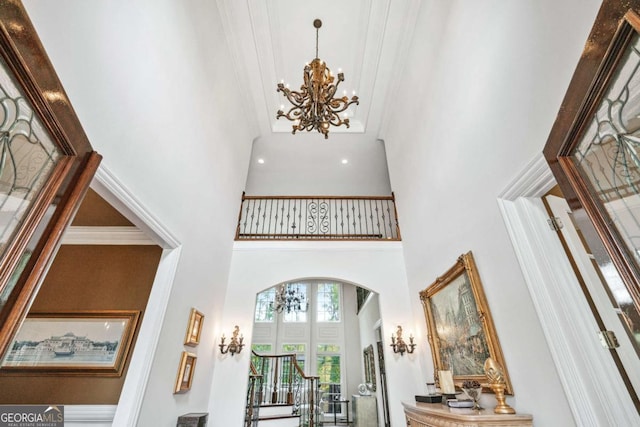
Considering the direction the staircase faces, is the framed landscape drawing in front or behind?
in front

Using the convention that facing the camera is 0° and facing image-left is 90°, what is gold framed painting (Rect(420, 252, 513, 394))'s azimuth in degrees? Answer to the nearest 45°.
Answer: approximately 45°

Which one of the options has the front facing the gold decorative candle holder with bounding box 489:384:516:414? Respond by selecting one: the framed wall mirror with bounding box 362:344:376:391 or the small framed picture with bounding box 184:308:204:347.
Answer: the small framed picture

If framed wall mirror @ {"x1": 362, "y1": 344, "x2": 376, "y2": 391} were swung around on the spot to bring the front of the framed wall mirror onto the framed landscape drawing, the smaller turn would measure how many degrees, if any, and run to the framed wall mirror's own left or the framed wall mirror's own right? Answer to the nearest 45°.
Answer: approximately 45° to the framed wall mirror's own left

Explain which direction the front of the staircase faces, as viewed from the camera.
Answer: facing the viewer

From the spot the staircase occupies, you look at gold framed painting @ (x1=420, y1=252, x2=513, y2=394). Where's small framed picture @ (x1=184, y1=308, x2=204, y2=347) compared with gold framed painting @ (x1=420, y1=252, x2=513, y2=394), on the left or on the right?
right

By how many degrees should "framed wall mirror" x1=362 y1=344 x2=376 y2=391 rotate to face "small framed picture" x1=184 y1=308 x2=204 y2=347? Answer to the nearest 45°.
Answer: approximately 90° to its left

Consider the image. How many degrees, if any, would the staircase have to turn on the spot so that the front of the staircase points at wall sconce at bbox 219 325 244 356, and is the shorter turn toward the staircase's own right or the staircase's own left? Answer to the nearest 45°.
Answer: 0° — it already faces it

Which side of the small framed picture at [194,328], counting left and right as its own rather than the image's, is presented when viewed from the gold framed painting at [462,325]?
front

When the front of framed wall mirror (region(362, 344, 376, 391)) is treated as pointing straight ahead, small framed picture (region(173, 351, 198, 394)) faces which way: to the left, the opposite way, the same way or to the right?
the opposite way

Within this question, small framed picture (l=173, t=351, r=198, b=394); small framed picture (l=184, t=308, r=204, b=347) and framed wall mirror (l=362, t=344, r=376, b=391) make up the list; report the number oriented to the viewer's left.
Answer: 1

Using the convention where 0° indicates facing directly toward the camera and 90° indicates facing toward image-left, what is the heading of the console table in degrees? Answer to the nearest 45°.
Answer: approximately 45°

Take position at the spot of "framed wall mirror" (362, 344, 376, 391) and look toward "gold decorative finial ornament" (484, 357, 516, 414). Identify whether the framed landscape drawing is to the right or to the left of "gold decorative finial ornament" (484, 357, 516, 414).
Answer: right

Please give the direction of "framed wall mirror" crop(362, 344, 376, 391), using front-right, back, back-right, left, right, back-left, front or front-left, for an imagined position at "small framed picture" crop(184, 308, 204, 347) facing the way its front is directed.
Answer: left

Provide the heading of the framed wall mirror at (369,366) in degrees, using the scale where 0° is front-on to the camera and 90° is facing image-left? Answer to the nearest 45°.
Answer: approximately 90°
